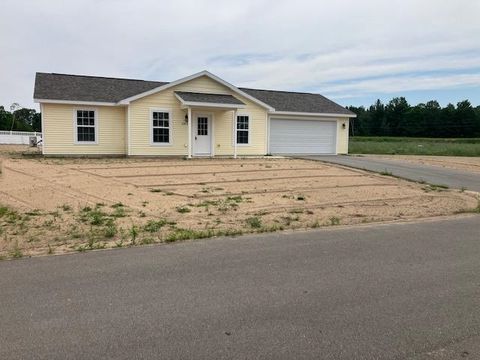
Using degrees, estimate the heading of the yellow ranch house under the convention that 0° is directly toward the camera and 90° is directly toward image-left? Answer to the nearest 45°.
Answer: approximately 0°

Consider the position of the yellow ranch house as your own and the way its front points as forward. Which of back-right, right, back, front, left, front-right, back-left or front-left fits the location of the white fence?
back-right
